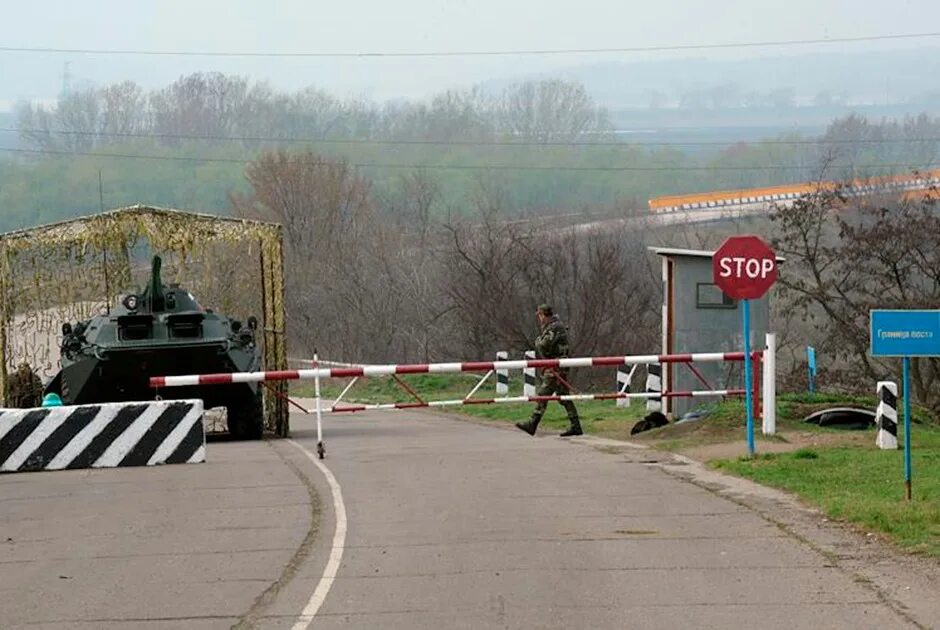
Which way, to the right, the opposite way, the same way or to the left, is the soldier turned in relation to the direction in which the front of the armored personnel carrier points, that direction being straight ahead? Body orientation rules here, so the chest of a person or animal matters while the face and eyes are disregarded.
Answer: to the right

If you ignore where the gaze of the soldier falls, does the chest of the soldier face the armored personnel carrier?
yes

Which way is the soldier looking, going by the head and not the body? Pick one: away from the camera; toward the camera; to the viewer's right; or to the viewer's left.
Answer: to the viewer's left

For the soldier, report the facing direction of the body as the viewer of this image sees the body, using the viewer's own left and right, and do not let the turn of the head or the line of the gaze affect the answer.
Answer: facing to the left of the viewer

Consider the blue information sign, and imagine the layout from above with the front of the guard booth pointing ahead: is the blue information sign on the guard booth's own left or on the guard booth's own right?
on the guard booth's own left
